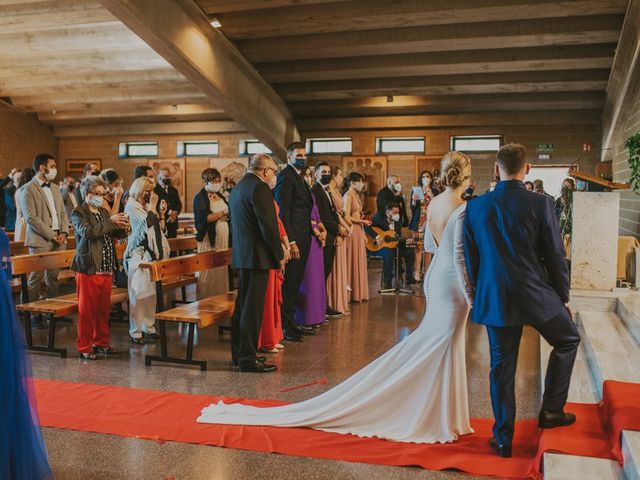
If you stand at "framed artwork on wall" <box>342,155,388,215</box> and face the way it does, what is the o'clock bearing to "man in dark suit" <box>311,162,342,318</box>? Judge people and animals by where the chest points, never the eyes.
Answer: The man in dark suit is roughly at 12 o'clock from the framed artwork on wall.

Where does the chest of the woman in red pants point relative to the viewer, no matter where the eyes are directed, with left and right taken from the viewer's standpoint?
facing the viewer and to the right of the viewer

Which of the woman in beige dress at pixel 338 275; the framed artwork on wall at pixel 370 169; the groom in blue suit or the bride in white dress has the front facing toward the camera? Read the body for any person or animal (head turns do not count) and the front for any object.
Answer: the framed artwork on wall

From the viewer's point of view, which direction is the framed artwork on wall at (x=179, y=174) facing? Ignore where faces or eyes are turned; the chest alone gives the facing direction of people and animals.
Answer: toward the camera

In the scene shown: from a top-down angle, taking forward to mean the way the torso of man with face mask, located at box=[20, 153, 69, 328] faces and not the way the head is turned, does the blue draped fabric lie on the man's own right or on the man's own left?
on the man's own right

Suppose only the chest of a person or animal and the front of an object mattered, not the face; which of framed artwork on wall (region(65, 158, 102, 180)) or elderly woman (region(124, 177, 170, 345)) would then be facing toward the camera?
the framed artwork on wall

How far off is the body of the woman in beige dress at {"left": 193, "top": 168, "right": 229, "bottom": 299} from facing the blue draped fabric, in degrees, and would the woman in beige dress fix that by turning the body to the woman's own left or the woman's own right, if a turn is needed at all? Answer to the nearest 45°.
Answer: approximately 45° to the woman's own right

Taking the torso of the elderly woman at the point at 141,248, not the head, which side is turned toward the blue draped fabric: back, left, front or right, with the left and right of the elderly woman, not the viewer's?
right

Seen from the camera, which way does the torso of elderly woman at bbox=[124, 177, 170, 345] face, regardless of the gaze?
to the viewer's right

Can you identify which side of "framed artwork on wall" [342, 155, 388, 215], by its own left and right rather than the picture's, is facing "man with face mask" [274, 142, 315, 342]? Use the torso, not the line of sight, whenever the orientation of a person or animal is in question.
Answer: front

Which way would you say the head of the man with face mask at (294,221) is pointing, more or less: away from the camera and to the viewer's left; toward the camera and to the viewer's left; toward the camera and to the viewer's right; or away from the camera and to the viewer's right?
toward the camera and to the viewer's right

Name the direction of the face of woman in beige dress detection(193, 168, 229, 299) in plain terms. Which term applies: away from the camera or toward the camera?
toward the camera

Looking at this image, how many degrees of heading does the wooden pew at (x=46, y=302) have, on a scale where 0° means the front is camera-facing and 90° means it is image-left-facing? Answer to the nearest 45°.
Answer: approximately 315°

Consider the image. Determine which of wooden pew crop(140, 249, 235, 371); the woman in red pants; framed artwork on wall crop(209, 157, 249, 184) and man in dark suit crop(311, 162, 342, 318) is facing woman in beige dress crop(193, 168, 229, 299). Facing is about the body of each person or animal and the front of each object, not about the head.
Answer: the framed artwork on wall

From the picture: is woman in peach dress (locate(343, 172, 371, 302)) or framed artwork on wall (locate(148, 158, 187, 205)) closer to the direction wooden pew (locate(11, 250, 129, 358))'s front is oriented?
the woman in peach dress
